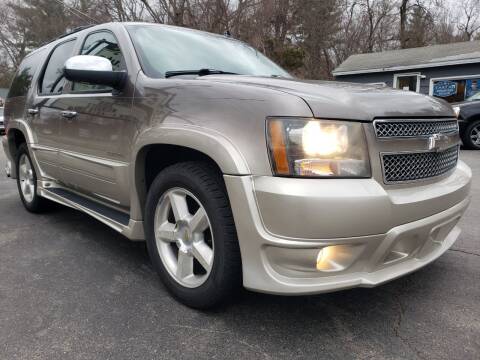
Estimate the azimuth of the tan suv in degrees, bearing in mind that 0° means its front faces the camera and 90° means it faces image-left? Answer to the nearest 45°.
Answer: approximately 315°
